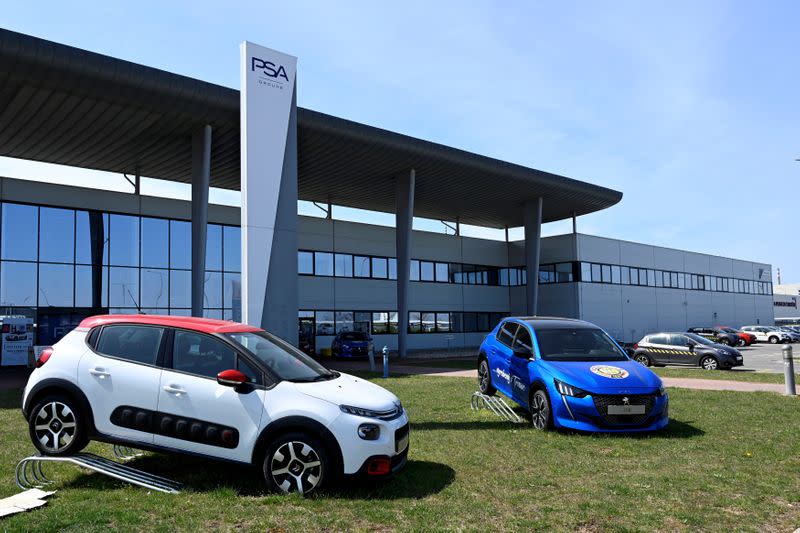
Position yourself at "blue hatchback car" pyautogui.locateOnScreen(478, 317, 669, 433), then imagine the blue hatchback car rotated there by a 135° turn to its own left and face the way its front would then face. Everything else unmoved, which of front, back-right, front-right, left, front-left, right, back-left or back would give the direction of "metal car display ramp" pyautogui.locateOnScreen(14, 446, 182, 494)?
back-left

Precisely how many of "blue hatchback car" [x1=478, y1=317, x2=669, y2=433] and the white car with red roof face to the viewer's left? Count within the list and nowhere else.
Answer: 0

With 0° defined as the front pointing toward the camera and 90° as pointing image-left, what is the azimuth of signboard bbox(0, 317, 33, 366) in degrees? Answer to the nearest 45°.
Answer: approximately 0°

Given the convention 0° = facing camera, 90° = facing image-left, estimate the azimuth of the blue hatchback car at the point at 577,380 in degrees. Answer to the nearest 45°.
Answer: approximately 315°

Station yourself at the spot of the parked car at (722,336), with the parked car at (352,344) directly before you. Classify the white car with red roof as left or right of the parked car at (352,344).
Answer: left

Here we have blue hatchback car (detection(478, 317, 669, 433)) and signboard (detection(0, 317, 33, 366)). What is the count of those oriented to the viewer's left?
0

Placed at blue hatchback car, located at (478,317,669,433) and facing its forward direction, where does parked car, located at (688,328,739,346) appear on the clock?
The parked car is roughly at 8 o'clock from the blue hatchback car.

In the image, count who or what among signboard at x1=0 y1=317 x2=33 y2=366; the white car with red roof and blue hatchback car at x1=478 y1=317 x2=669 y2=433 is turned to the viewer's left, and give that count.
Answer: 0

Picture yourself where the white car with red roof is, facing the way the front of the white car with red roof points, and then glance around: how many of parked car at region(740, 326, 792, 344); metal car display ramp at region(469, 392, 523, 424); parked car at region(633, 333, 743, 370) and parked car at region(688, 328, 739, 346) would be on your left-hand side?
4

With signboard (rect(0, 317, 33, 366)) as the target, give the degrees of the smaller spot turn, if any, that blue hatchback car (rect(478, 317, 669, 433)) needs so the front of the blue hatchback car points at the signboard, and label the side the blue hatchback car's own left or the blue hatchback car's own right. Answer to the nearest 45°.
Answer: approximately 180°

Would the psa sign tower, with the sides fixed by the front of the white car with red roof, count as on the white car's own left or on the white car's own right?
on the white car's own left

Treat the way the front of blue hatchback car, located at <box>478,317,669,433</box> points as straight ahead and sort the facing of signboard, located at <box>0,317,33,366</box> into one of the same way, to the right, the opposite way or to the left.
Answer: the same way

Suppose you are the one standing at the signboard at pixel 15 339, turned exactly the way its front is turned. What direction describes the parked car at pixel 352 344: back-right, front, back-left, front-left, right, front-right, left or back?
left

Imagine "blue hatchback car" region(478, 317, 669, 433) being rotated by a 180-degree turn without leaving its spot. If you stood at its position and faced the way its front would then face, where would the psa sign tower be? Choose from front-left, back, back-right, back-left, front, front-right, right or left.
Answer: front
